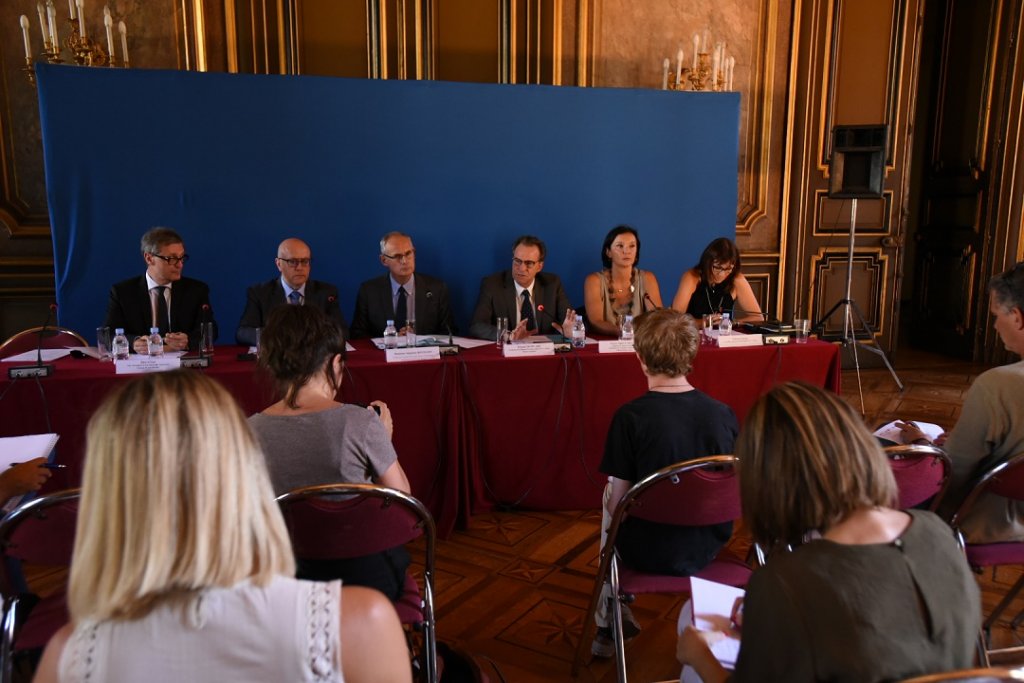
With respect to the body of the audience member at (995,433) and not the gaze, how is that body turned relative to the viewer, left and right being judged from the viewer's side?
facing away from the viewer and to the left of the viewer

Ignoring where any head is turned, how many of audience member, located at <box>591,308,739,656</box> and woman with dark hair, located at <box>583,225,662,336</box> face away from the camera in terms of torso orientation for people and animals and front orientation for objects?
1

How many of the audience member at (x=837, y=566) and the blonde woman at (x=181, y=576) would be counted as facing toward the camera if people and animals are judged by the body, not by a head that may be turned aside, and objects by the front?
0

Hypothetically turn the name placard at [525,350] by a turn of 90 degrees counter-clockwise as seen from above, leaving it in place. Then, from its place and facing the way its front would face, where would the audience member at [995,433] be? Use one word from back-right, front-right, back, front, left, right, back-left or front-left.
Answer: front-right

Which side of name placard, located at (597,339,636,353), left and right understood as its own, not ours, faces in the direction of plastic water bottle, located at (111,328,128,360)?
right

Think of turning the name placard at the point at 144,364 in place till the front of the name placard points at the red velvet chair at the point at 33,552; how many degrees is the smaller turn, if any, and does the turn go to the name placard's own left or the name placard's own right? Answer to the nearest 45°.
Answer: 0° — it already faces it

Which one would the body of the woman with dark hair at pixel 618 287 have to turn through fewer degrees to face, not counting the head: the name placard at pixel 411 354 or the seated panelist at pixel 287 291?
the name placard

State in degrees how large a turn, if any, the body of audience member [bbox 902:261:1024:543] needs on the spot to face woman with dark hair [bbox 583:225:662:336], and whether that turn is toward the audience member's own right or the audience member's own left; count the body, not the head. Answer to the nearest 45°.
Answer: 0° — they already face them

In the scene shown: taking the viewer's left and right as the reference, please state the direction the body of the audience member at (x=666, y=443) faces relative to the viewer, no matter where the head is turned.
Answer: facing away from the viewer

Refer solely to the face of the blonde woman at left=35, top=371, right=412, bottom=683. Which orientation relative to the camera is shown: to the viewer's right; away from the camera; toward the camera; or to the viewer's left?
away from the camera
